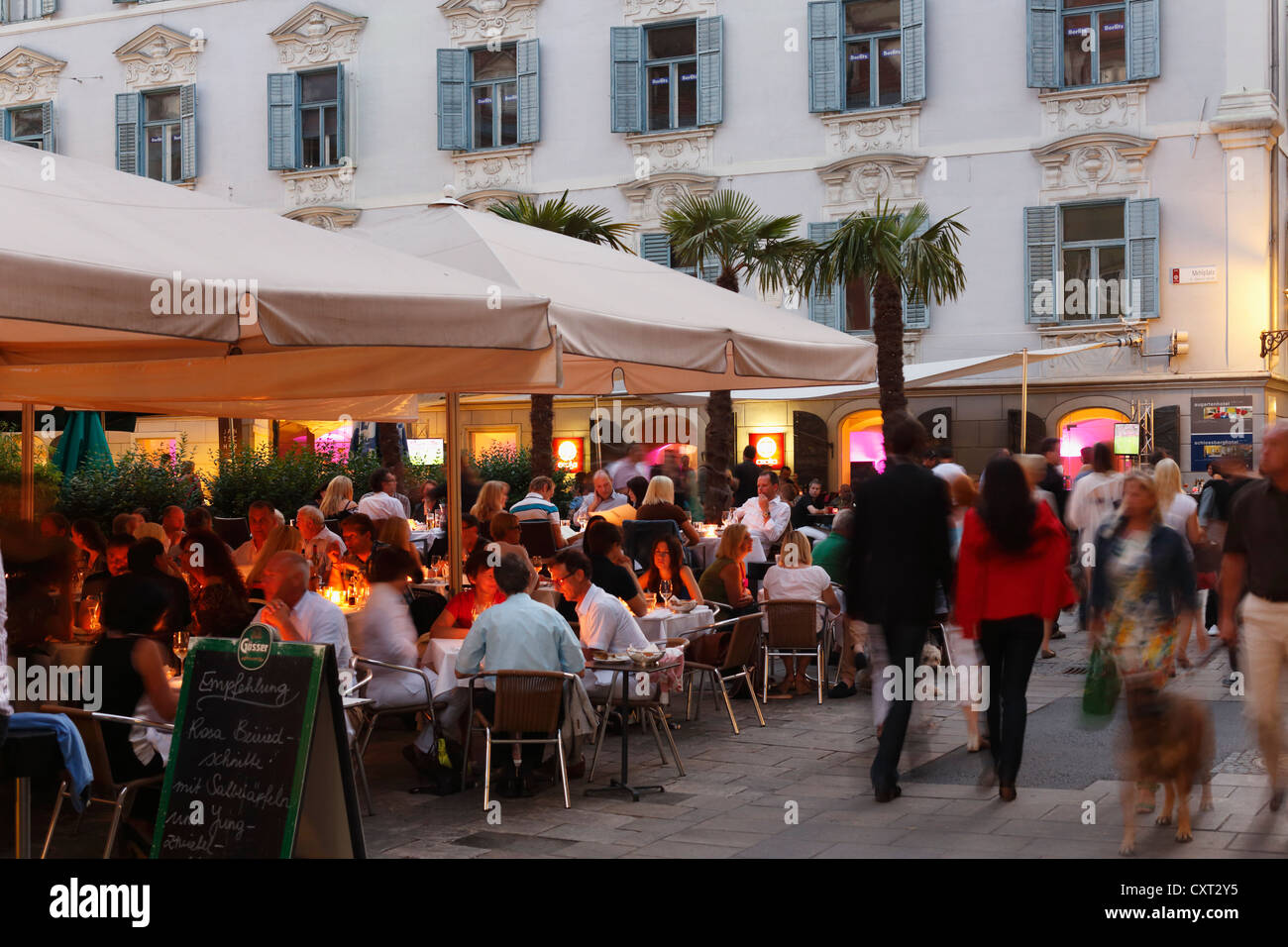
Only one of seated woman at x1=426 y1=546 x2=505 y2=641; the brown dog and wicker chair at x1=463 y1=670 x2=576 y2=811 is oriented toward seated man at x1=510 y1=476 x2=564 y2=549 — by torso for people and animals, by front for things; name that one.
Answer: the wicker chair

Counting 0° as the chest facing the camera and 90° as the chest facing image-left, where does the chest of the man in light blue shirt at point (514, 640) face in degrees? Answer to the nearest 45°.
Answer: approximately 180°

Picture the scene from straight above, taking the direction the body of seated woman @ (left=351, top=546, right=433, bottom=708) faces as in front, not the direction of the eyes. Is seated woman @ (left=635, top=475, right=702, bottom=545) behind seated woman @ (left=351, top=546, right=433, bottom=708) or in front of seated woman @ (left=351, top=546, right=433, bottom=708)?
in front

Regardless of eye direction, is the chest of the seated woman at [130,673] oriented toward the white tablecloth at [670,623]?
yes

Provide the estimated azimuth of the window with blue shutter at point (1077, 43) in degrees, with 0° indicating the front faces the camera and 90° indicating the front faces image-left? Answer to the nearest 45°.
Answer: approximately 0°

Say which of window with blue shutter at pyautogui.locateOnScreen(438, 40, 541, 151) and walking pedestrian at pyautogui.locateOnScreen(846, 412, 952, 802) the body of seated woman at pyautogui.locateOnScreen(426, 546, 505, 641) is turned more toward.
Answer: the walking pedestrian

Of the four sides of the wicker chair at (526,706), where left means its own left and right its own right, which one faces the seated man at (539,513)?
front

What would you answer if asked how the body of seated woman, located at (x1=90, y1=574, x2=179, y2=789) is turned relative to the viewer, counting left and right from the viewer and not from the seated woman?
facing away from the viewer and to the right of the viewer

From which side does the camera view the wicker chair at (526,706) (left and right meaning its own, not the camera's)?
back

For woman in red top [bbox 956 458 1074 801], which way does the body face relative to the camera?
away from the camera

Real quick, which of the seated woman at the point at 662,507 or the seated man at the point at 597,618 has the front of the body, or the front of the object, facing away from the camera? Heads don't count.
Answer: the seated woman

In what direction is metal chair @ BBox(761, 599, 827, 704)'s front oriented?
away from the camera
